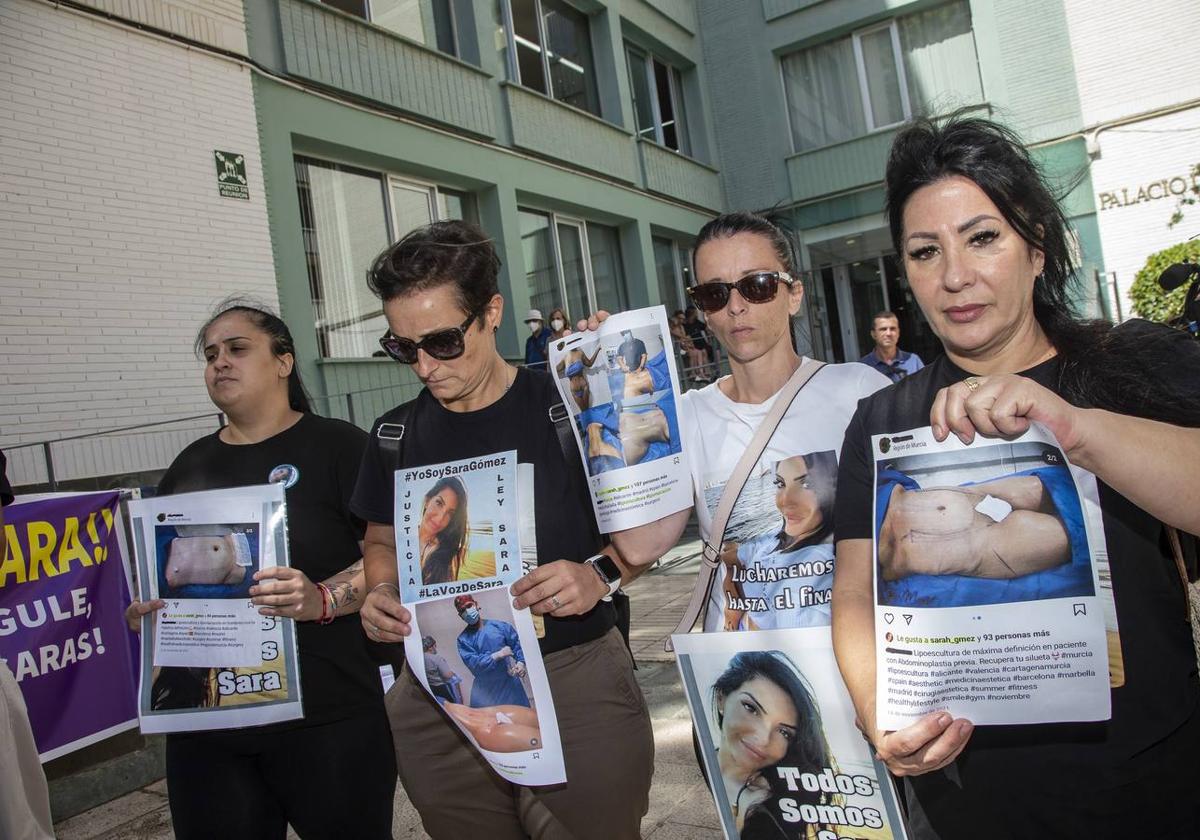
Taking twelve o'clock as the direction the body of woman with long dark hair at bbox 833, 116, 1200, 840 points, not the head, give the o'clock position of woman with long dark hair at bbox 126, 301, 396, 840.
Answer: woman with long dark hair at bbox 126, 301, 396, 840 is roughly at 2 o'clock from woman with long dark hair at bbox 833, 116, 1200, 840.

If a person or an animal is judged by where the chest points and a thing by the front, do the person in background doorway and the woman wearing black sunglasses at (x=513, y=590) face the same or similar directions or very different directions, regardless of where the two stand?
same or similar directions

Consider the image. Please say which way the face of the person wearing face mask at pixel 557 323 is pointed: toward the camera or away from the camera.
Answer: toward the camera

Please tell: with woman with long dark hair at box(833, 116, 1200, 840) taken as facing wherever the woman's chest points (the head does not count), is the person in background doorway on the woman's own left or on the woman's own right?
on the woman's own right

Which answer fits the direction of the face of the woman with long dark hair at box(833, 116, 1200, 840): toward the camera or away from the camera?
toward the camera

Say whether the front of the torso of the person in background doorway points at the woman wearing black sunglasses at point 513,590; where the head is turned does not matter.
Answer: yes

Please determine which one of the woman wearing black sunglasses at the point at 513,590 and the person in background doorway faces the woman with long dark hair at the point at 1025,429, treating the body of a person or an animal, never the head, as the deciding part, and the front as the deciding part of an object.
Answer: the person in background doorway

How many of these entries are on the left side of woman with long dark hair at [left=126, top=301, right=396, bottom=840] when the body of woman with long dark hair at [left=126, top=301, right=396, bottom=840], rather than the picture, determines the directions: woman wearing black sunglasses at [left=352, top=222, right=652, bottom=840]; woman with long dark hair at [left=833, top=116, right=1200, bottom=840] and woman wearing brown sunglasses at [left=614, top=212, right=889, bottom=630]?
3

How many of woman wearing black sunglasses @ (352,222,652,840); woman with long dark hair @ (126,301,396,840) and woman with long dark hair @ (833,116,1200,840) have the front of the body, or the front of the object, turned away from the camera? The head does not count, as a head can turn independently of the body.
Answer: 0

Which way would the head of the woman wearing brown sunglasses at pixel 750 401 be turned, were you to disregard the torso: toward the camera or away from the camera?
toward the camera

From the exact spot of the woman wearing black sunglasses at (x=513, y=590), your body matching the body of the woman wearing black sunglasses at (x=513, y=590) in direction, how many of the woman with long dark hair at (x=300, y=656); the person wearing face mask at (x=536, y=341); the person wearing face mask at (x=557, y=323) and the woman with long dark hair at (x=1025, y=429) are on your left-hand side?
1

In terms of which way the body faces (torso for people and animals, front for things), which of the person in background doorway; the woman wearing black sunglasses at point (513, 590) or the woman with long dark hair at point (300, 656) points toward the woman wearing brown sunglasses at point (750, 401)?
the person in background doorway

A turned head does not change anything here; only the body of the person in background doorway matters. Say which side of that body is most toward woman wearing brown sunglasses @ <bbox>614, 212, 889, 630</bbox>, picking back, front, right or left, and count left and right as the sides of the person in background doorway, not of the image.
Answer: front

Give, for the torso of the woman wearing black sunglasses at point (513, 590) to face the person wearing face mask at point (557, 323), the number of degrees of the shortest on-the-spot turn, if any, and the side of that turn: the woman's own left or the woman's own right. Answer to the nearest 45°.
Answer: approximately 135° to the woman's own right

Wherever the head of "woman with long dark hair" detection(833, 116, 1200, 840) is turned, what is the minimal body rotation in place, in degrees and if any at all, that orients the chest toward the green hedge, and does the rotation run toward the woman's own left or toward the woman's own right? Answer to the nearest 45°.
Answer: approximately 135° to the woman's own right

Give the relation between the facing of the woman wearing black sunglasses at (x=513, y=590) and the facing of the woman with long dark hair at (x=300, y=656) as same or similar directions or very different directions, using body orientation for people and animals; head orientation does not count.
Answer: same or similar directions

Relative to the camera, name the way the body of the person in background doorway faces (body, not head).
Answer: toward the camera

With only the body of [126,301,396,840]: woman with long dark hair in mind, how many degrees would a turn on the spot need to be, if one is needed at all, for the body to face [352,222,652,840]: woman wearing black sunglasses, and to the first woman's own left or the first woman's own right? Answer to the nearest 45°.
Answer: approximately 90° to the first woman's own left

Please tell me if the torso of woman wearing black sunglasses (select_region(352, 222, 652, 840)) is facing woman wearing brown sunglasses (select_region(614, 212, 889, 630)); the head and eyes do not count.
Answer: no

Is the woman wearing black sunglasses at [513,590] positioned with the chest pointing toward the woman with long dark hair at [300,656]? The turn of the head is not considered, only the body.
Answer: no

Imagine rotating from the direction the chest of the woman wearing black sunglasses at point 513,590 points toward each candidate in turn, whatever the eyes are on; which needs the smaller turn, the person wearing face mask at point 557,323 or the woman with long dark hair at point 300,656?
the woman with long dark hair

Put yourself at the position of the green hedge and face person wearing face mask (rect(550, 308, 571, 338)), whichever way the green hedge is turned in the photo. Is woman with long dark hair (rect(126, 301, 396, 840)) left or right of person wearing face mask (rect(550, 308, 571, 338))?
left
